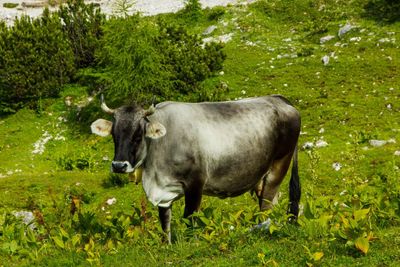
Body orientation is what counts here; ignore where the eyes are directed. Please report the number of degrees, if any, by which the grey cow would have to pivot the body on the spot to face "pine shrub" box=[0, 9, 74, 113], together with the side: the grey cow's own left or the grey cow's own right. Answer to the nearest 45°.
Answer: approximately 90° to the grey cow's own right

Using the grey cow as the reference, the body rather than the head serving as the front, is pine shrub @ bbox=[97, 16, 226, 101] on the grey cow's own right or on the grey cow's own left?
on the grey cow's own right

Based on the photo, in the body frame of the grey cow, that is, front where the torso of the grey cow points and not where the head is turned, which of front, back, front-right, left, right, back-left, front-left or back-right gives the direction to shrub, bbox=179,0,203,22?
back-right

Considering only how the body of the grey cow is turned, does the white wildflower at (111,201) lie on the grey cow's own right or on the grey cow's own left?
on the grey cow's own right

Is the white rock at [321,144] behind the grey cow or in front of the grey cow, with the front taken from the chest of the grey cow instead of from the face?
behind

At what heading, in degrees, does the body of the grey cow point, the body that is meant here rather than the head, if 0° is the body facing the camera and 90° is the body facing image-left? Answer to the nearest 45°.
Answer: approximately 45°

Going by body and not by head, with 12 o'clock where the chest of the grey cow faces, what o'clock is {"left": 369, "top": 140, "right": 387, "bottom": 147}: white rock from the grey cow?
The white rock is roughly at 6 o'clock from the grey cow.

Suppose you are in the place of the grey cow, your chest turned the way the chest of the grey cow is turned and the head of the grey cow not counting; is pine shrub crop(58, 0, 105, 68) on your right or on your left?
on your right

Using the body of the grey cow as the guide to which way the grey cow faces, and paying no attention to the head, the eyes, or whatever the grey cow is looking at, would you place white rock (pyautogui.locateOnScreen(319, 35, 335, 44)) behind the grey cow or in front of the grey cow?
behind
